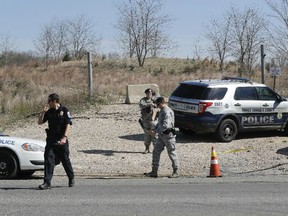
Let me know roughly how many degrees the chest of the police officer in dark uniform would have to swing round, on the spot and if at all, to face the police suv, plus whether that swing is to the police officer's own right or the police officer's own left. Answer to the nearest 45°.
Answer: approximately 180°

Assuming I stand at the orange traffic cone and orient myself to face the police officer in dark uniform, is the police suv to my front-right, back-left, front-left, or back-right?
back-right

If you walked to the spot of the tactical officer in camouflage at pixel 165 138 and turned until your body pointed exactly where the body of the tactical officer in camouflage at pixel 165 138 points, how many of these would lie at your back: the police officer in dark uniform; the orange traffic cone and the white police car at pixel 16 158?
1

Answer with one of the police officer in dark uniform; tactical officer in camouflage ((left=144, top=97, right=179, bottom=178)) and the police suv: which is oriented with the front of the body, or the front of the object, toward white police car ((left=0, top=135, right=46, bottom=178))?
the tactical officer in camouflage

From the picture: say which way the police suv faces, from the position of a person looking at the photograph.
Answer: facing away from the viewer and to the right of the viewer

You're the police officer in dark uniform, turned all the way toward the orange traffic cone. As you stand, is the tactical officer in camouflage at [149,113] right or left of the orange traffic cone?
left

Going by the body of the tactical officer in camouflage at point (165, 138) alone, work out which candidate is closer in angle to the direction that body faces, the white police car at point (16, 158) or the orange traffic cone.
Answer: the white police car

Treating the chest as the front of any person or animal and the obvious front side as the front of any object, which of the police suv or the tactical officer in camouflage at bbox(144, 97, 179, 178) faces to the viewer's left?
the tactical officer in camouflage

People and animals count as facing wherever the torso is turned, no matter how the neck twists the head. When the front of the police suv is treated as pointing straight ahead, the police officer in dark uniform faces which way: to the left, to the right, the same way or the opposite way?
the opposite way

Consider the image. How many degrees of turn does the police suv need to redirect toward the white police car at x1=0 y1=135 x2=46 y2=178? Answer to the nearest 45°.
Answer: approximately 180°

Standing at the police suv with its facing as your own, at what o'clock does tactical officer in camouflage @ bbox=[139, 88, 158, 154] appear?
The tactical officer in camouflage is roughly at 6 o'clock from the police suv.

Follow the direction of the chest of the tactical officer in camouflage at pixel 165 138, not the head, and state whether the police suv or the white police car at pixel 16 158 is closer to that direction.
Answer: the white police car

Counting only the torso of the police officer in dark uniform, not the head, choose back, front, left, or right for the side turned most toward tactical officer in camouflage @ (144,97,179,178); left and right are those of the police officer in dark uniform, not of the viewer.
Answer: back

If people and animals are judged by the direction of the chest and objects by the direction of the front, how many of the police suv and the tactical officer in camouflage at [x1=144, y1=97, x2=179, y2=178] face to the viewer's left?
1

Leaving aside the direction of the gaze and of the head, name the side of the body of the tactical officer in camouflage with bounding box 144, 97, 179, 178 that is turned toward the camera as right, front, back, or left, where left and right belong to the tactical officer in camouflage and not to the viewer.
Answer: left
